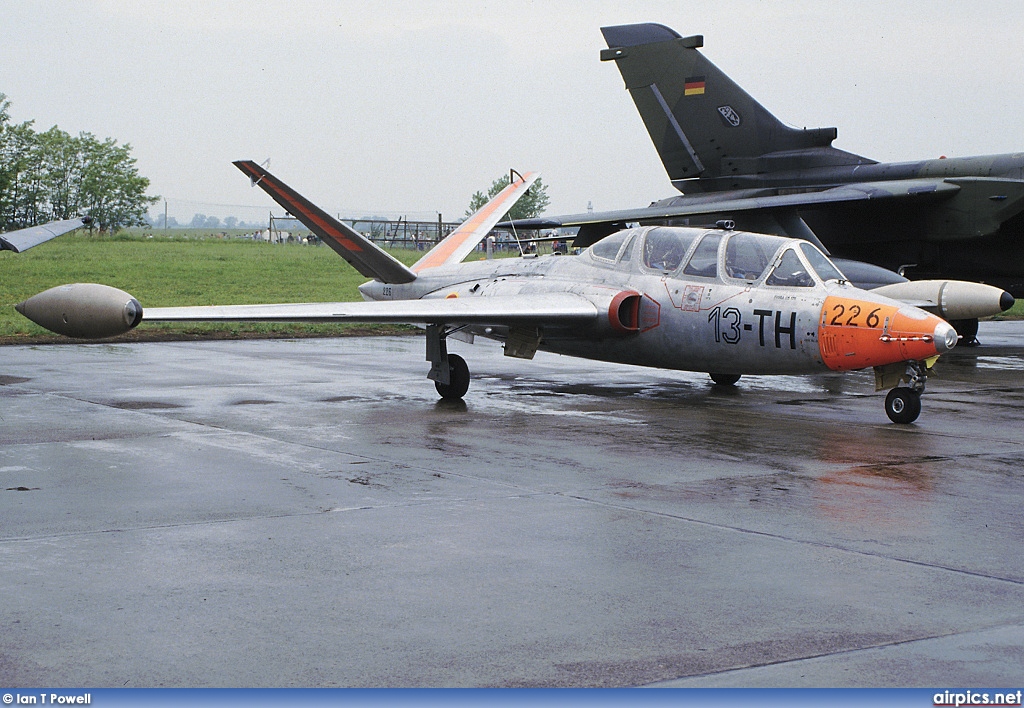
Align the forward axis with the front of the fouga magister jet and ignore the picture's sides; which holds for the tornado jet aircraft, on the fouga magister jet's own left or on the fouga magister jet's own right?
on the fouga magister jet's own left

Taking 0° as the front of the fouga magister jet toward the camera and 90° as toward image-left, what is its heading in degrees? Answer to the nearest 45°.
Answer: approximately 315°

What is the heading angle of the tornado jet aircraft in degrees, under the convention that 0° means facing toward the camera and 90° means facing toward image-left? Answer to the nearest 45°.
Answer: approximately 315°

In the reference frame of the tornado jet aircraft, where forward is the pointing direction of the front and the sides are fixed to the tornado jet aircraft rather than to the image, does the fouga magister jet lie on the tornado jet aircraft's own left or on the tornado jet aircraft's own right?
on the tornado jet aircraft's own right
